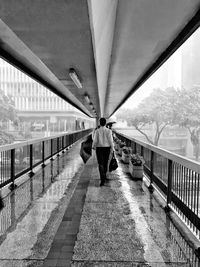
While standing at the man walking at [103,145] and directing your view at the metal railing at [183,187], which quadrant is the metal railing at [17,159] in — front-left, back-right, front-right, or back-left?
back-right

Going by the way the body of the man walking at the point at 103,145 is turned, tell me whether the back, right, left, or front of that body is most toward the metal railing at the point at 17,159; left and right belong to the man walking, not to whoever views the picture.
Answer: left

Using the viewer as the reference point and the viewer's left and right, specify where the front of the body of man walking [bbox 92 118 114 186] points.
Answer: facing away from the viewer

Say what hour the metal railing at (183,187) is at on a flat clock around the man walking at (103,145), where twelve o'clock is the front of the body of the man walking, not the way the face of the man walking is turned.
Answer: The metal railing is roughly at 5 o'clock from the man walking.

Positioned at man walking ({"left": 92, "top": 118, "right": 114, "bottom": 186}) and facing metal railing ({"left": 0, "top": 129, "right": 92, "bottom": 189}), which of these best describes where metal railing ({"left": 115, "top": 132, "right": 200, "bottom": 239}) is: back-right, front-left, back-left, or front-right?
back-left
